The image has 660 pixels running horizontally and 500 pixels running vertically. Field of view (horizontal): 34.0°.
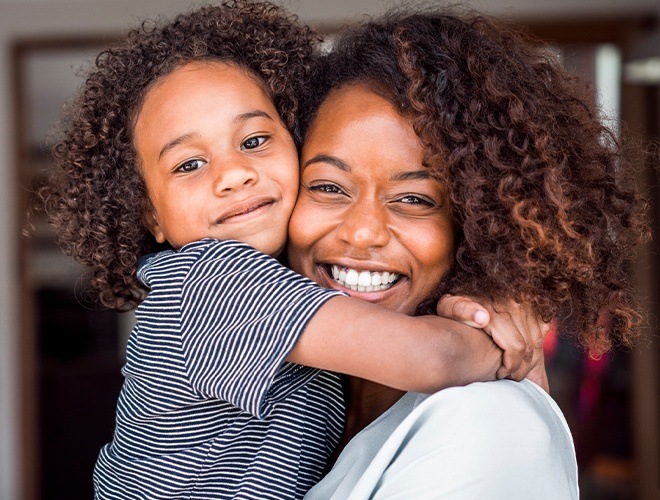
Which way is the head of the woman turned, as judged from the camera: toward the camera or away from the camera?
toward the camera

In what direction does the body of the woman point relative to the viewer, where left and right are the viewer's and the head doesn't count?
facing the viewer and to the left of the viewer

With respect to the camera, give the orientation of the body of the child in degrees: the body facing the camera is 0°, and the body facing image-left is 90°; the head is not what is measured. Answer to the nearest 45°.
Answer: approximately 270°
